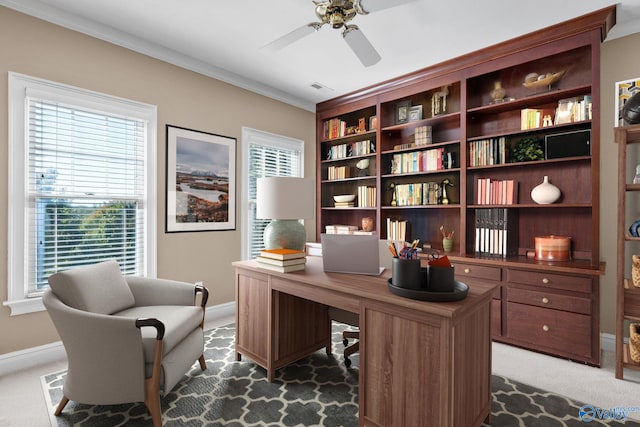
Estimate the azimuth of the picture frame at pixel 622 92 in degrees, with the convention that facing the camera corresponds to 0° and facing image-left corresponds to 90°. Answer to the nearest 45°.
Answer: approximately 45°

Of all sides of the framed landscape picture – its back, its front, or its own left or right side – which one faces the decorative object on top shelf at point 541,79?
front

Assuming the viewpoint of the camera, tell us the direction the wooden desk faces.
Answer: facing away from the viewer and to the right of the viewer

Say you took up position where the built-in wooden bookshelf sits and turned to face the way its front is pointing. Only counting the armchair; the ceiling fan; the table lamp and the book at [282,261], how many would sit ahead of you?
4

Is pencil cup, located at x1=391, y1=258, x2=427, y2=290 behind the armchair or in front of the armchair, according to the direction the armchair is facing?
in front

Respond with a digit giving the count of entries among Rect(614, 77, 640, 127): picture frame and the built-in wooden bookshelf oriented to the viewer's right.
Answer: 0

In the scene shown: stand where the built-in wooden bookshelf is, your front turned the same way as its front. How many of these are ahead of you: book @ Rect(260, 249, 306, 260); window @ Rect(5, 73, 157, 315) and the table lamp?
3

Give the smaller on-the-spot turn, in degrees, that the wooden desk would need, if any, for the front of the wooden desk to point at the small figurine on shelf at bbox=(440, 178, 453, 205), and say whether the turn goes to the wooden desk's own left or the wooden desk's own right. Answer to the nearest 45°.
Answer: approximately 45° to the wooden desk's own left

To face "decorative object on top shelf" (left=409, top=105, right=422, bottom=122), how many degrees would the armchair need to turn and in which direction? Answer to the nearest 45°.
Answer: approximately 45° to its left

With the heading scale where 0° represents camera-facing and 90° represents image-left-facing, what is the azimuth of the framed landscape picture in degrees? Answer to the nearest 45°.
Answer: approximately 315°

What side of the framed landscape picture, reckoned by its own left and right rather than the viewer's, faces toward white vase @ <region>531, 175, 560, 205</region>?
front
